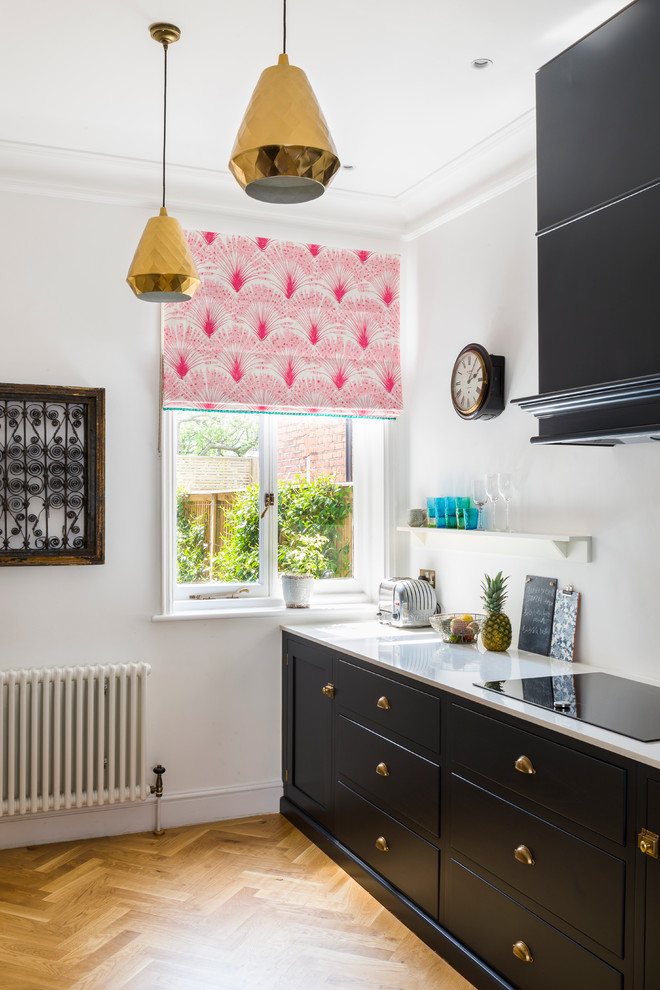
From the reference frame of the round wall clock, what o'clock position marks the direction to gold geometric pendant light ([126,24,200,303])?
The gold geometric pendant light is roughly at 12 o'clock from the round wall clock.

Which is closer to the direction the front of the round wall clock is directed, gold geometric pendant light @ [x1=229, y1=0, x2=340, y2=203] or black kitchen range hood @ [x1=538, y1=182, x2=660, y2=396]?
the gold geometric pendant light

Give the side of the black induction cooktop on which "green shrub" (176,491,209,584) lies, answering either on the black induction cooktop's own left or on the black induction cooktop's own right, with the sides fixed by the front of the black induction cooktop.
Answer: on the black induction cooktop's own right

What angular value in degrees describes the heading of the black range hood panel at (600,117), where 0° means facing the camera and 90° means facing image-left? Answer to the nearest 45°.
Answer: approximately 45°

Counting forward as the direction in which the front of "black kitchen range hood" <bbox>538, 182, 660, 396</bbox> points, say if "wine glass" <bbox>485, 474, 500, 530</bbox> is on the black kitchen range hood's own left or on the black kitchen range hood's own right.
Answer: on the black kitchen range hood's own right
